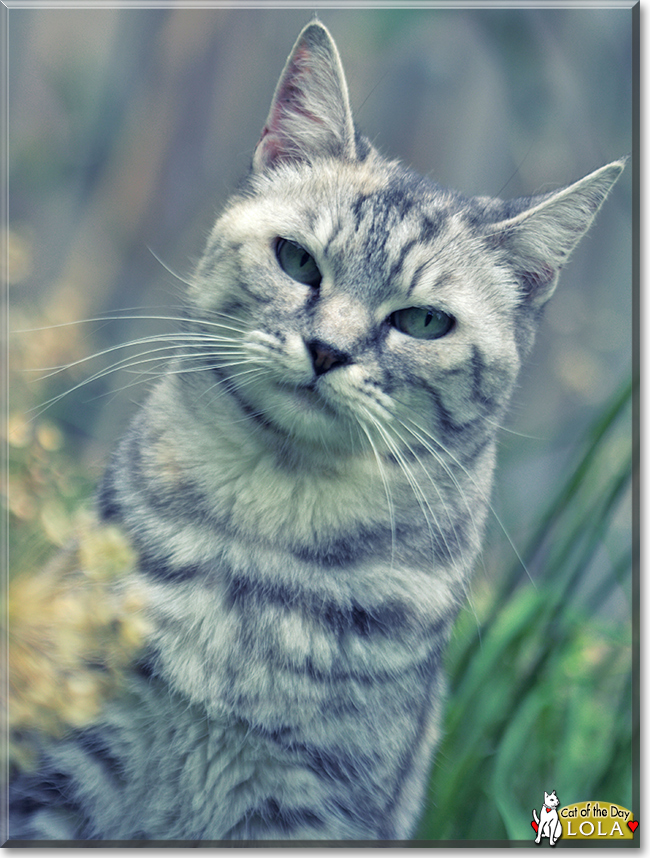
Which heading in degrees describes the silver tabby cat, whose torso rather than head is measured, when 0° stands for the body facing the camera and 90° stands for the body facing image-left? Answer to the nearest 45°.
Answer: approximately 0°
